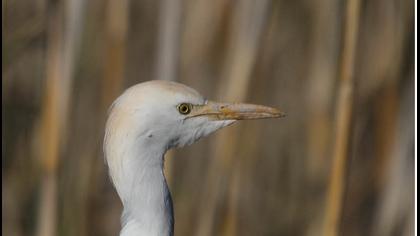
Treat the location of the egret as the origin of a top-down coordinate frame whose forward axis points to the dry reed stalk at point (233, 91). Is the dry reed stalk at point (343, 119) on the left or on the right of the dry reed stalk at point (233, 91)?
right
